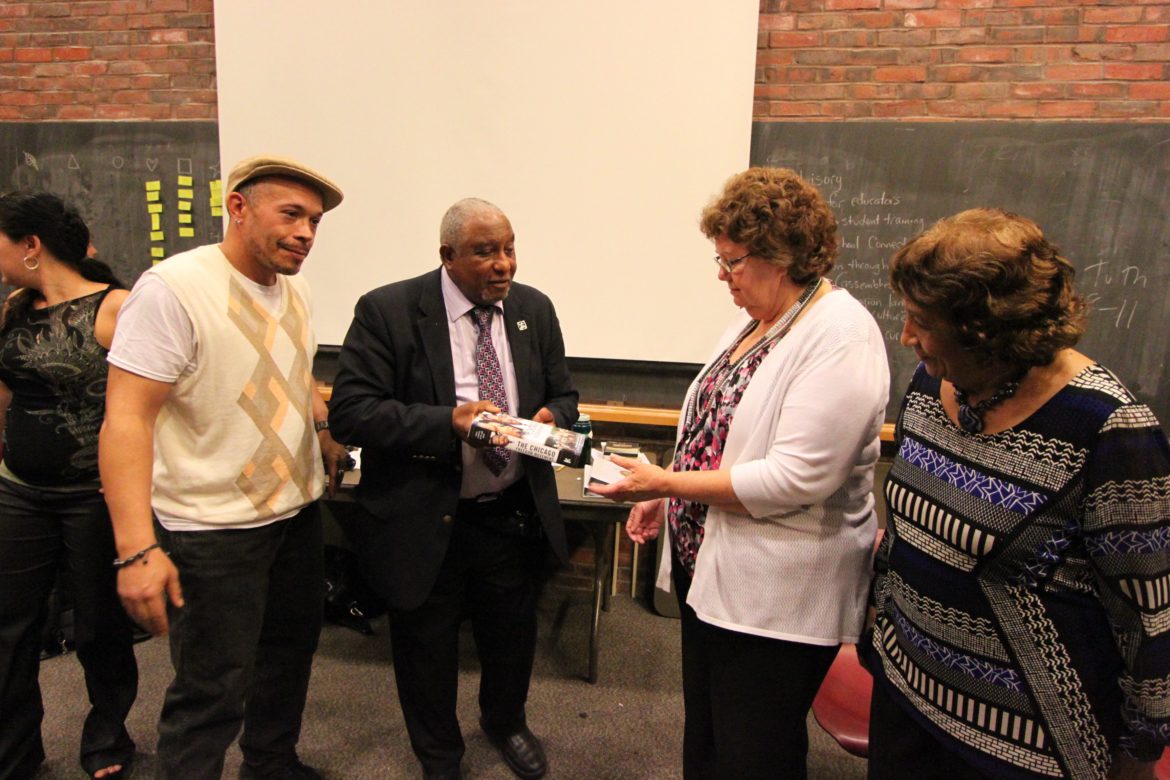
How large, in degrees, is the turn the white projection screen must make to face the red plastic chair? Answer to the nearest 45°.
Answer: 0° — it already faces it

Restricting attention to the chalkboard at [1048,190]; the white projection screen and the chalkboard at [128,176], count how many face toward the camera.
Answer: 3

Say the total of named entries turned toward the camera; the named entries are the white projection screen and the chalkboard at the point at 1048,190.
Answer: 2

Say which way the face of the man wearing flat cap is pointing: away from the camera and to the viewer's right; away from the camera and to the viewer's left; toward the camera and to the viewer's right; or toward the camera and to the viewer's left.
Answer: toward the camera and to the viewer's right

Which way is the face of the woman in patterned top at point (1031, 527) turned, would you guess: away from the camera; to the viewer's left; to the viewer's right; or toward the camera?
to the viewer's left

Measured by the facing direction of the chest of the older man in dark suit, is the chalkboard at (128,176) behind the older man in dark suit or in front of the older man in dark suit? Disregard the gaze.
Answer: behind

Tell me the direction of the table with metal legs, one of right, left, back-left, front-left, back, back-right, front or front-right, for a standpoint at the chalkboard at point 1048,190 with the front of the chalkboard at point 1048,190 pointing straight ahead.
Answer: front-right

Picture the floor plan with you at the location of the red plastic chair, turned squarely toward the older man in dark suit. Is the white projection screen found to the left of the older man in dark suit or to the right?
right

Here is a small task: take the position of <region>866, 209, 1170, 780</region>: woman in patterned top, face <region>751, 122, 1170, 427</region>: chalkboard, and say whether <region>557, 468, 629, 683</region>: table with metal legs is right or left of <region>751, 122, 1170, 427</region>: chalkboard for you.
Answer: left
